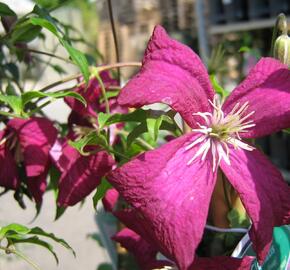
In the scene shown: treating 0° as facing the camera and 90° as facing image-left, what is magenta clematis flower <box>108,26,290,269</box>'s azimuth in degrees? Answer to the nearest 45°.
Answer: approximately 0°
